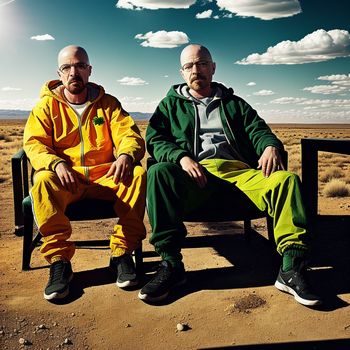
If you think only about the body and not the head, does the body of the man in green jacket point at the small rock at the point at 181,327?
yes

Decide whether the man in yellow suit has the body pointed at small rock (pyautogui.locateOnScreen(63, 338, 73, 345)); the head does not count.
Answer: yes

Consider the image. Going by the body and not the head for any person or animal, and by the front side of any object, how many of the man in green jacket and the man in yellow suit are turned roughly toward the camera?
2

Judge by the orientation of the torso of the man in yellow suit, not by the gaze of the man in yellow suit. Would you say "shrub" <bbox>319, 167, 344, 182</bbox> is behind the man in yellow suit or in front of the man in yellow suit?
behind

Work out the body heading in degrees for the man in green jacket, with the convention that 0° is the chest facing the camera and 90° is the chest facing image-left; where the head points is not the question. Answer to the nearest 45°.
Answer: approximately 0°

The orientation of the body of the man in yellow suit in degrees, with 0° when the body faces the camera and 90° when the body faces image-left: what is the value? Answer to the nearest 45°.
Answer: approximately 0°
